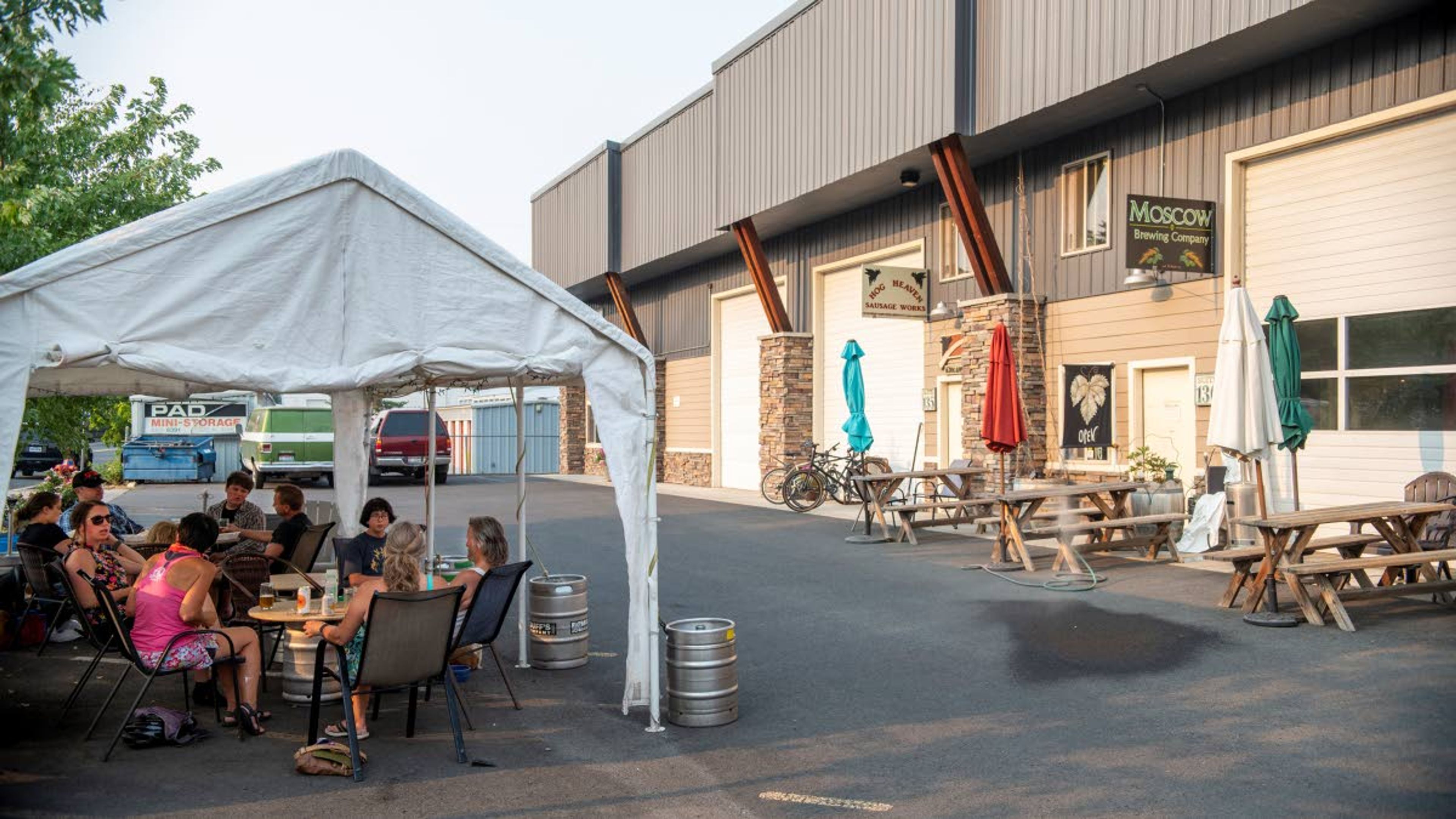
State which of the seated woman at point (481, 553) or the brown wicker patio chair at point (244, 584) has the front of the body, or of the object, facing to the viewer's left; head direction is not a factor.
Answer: the seated woman

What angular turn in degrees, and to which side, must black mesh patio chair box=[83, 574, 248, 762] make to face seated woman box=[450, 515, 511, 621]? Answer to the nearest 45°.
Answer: approximately 45° to its right

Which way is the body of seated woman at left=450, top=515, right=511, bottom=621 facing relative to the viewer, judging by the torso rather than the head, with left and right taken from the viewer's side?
facing to the left of the viewer

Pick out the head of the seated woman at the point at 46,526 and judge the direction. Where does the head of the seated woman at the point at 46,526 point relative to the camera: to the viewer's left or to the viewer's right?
to the viewer's right

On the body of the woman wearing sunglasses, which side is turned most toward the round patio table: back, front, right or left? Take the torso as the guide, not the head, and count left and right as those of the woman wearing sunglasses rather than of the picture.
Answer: front

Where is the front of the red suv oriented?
away from the camera

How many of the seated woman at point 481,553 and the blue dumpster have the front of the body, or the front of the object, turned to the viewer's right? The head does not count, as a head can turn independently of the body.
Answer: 0

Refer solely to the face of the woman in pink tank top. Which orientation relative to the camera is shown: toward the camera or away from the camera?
away from the camera
